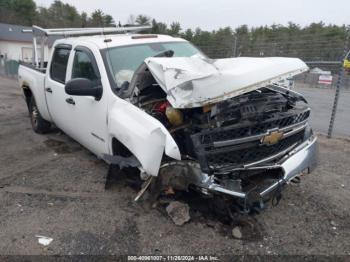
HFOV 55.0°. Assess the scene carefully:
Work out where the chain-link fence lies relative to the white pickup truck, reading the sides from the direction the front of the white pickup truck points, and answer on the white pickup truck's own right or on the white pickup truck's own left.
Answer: on the white pickup truck's own left

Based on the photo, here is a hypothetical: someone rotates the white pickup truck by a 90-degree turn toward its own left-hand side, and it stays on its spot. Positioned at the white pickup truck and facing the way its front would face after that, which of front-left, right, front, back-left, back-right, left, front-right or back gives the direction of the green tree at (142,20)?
front-left

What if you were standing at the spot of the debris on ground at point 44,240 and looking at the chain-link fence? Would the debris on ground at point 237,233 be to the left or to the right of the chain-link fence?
right

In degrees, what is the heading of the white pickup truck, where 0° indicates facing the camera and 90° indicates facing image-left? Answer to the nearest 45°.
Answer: approximately 315°
